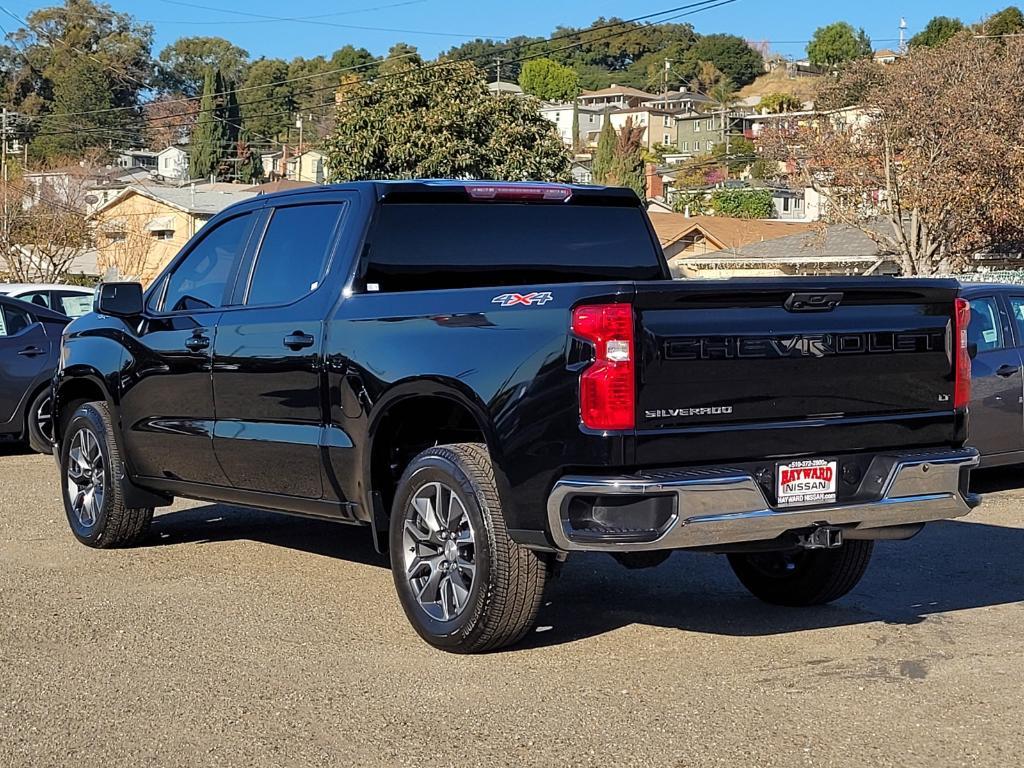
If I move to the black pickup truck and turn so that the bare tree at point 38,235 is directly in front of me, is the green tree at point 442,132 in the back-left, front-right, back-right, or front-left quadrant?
front-right

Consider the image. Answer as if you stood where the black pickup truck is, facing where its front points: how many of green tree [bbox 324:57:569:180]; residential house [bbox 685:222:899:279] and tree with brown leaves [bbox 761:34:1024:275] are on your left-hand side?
0

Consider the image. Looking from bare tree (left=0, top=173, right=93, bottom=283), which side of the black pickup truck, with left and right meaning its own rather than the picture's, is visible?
front

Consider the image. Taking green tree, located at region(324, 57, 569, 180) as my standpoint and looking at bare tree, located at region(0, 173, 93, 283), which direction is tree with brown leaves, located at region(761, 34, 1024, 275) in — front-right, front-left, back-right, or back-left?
back-left

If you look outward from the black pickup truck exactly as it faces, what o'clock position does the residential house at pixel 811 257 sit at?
The residential house is roughly at 2 o'clock from the black pickup truck.

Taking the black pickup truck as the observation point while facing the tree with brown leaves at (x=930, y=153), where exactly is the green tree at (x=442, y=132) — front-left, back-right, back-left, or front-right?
front-left

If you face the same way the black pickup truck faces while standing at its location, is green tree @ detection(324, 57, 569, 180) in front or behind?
in front

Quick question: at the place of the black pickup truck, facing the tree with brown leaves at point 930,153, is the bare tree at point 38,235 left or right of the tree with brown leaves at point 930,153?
left

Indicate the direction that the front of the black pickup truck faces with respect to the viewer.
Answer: facing away from the viewer and to the left of the viewer
